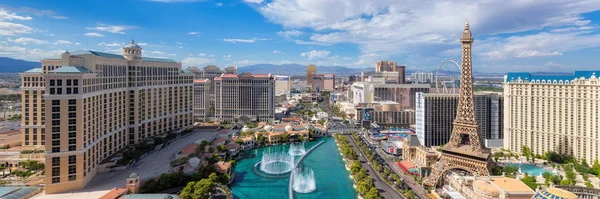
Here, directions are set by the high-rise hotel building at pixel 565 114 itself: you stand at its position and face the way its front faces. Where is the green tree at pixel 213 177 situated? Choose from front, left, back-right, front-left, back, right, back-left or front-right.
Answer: front

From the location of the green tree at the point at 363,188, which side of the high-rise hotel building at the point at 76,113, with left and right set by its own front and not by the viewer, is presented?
front

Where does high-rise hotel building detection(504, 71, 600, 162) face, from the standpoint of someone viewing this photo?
facing the viewer and to the left of the viewer

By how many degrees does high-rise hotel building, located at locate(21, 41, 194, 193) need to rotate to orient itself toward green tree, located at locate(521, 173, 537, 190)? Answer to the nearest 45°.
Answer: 0° — it already faces it

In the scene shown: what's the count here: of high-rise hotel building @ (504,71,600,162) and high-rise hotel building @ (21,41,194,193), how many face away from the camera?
0

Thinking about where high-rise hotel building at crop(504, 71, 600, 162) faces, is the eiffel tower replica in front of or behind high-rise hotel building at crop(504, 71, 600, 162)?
in front

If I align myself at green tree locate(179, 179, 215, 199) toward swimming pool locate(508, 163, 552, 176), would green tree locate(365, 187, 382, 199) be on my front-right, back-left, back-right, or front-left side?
front-right

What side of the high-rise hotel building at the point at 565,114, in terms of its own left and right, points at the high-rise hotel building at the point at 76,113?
front

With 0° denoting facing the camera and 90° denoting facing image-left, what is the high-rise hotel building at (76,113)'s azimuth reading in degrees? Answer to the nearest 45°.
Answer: approximately 315°

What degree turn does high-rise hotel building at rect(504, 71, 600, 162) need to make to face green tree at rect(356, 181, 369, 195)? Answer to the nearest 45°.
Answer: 0° — it already faces it

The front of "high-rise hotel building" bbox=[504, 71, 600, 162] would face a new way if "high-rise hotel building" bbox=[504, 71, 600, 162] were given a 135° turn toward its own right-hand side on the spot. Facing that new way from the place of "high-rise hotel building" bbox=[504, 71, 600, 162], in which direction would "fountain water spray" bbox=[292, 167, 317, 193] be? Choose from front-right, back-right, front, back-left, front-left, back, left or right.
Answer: back-left

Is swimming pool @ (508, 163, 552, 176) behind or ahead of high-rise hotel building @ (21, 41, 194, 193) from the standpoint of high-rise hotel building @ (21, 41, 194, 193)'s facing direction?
ahead

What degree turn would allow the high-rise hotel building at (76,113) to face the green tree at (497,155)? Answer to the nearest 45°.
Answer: approximately 45° to its left

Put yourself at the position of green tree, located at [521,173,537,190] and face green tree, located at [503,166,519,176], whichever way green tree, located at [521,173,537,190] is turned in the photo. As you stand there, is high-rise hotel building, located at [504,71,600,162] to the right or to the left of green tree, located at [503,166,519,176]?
right

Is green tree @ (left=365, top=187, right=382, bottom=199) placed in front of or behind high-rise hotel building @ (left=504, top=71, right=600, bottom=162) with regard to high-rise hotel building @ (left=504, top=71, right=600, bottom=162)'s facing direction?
in front
